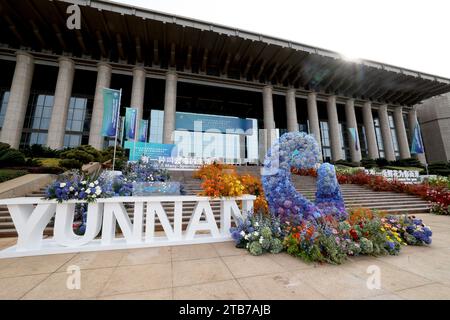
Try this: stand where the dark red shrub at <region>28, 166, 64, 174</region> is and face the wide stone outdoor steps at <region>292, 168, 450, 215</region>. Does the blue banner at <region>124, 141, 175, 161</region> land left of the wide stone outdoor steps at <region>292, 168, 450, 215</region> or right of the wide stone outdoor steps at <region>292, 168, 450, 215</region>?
left

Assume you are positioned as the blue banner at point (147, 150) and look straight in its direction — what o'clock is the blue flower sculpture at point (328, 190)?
The blue flower sculpture is roughly at 11 o'clock from the blue banner.

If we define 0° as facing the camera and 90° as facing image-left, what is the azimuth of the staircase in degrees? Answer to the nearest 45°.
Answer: approximately 0°

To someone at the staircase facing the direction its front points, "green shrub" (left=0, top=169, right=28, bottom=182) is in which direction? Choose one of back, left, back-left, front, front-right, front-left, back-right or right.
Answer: right

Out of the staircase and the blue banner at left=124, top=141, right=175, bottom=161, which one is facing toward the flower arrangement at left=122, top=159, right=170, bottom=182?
the blue banner

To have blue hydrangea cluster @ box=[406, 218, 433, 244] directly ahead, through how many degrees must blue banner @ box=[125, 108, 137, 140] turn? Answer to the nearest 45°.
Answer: approximately 45° to its left

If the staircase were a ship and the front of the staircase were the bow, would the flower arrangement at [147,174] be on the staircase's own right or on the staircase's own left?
on the staircase's own right

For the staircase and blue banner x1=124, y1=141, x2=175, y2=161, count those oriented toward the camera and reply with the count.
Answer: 2

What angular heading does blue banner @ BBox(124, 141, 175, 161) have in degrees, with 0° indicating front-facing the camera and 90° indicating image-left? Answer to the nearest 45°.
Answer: approximately 0°

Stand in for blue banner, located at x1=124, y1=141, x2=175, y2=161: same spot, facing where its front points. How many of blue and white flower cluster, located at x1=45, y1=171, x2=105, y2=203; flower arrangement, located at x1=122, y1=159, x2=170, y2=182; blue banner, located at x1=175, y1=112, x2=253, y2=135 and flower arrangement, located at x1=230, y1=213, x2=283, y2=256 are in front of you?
3

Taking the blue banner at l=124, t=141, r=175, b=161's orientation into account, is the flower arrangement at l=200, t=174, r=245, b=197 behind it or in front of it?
in front

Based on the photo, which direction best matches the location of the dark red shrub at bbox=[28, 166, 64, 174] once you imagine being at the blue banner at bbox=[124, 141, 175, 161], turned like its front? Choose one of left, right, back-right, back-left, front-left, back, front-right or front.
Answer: front-right

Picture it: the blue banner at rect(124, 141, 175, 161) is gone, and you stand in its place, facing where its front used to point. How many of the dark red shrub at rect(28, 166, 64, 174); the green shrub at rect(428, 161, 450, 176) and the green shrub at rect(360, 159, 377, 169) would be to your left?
2

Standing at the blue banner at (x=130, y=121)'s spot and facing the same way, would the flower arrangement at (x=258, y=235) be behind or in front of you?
in front

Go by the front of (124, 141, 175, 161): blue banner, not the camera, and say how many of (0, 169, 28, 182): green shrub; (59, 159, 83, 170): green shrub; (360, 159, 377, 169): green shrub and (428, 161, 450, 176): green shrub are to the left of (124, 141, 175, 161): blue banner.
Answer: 2

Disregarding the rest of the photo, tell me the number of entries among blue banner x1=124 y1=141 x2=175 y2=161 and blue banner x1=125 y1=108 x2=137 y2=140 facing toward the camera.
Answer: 2
